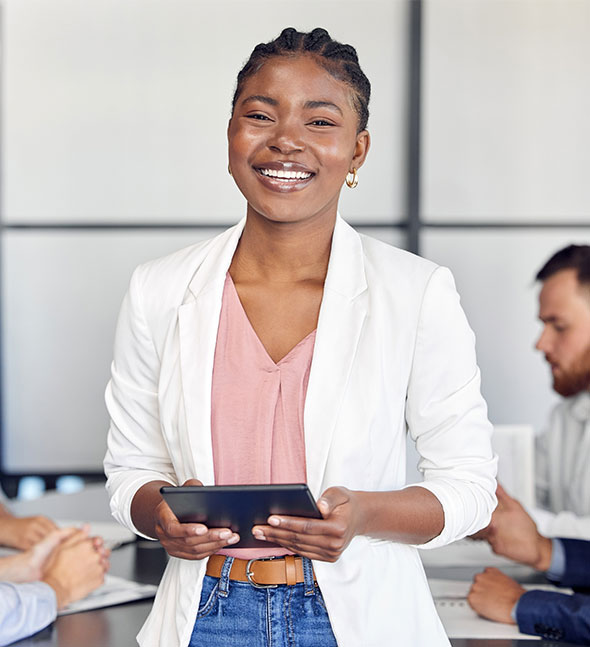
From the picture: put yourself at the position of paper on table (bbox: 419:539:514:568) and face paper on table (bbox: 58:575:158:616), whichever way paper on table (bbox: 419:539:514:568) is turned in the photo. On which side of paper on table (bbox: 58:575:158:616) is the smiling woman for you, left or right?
left

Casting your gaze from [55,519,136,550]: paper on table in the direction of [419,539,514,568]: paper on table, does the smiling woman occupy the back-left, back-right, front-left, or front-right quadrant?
front-right

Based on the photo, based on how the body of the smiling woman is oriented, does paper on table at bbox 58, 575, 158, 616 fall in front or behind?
behind

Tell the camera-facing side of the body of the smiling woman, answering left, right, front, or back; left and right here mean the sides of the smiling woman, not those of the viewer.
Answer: front

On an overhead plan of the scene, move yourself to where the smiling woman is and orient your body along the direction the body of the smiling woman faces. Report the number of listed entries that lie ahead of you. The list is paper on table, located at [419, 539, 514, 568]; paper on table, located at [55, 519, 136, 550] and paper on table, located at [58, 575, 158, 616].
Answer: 0

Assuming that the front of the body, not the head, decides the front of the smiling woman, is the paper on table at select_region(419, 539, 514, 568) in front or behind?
behind

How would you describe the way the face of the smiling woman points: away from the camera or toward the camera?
toward the camera

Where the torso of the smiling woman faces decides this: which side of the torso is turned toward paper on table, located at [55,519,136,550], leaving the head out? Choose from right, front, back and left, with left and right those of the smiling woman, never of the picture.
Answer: back

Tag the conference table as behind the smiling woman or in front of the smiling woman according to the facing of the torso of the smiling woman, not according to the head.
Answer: behind
